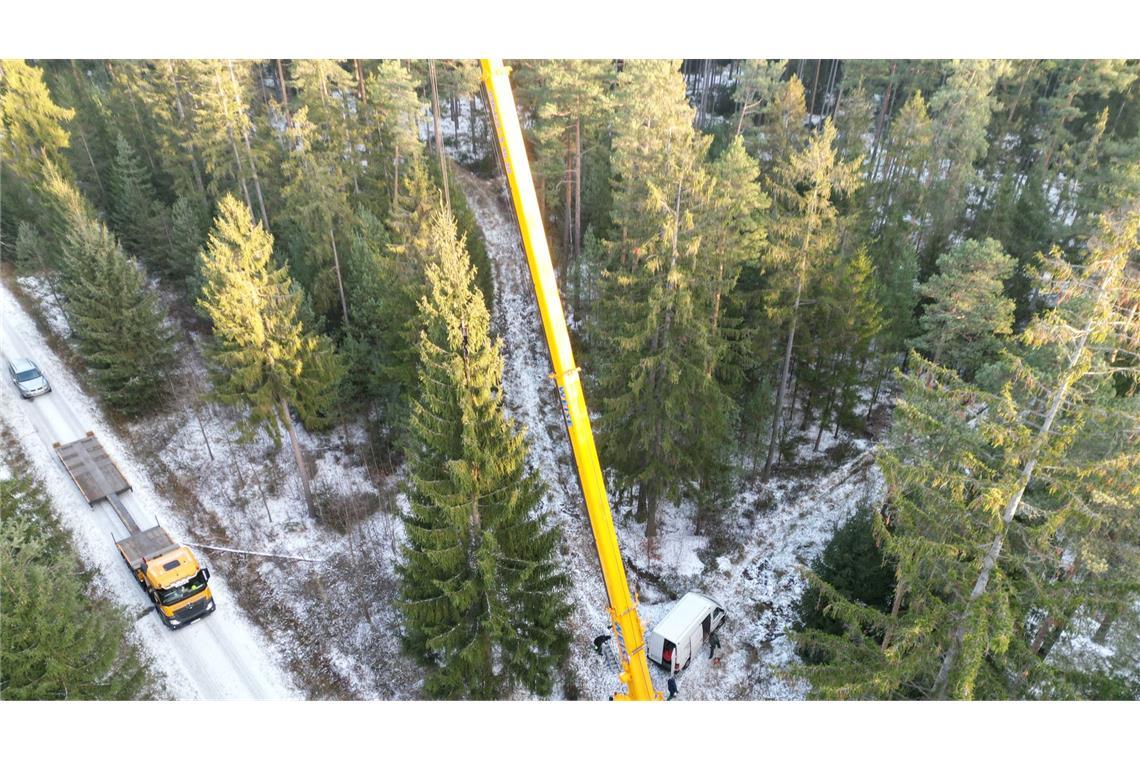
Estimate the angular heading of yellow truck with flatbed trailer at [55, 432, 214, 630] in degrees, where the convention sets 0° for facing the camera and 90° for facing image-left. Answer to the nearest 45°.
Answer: approximately 315°

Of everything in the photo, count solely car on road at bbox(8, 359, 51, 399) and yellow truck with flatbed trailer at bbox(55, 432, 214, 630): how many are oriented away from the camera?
0

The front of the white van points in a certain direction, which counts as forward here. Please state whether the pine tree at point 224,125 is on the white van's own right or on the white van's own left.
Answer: on the white van's own left

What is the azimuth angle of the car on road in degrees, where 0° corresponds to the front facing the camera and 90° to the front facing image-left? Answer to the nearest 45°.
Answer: approximately 315°

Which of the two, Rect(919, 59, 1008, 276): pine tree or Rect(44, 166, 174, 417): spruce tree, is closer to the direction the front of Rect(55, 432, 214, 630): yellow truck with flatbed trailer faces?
the pine tree

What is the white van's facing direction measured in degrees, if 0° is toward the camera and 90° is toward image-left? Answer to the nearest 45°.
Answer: approximately 225°

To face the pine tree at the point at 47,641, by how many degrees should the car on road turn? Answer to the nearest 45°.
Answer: approximately 45° to its right

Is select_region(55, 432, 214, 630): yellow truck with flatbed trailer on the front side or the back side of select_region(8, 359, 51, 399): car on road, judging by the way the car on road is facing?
on the front side
